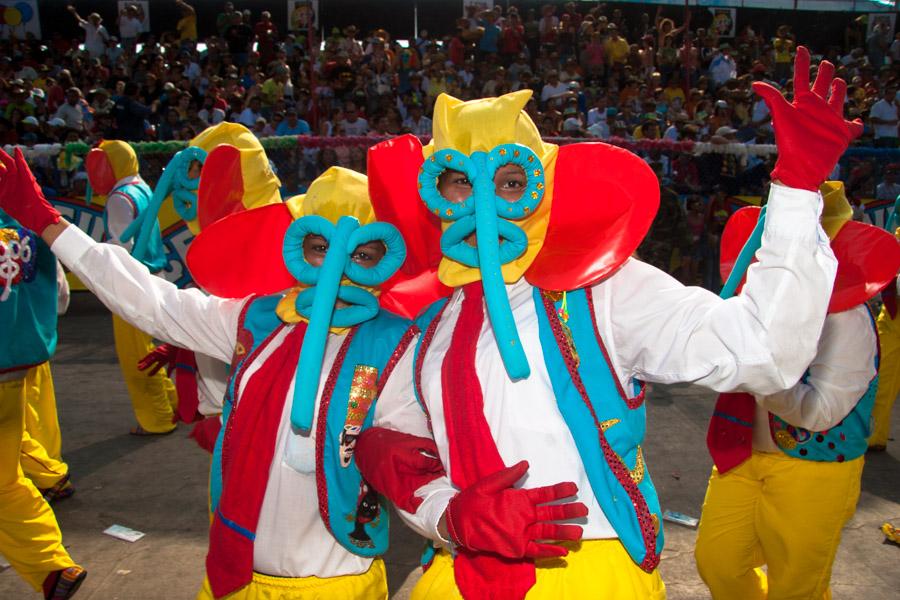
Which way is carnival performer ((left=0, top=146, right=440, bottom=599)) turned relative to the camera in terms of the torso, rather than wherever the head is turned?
toward the camera

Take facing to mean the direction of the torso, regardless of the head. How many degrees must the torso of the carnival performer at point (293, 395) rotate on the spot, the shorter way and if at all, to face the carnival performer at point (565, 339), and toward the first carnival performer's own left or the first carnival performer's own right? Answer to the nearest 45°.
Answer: approximately 45° to the first carnival performer's own left

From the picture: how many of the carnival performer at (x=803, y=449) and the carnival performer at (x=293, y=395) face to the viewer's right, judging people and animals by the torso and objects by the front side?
0

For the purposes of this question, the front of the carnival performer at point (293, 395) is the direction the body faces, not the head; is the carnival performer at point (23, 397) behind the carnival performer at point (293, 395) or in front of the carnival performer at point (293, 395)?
behind

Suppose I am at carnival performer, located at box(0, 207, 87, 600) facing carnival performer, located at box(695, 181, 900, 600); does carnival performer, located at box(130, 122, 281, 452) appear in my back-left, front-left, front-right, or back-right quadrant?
front-left

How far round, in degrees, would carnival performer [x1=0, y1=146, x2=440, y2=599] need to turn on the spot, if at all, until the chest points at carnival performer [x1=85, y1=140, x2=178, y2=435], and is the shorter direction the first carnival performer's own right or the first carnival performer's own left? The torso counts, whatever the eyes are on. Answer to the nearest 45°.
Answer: approximately 180°

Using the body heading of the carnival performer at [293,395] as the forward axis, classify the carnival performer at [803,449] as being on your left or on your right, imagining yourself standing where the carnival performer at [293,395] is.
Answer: on your left

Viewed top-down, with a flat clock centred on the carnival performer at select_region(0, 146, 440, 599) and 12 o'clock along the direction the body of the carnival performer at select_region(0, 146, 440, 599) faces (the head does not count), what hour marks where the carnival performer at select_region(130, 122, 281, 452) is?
the carnival performer at select_region(130, 122, 281, 452) is roughly at 6 o'clock from the carnival performer at select_region(0, 146, 440, 599).

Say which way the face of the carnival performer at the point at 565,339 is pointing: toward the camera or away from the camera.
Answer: toward the camera

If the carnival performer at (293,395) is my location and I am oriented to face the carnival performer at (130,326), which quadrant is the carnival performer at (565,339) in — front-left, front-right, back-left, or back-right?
back-right

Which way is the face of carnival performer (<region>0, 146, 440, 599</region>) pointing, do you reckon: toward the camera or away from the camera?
toward the camera

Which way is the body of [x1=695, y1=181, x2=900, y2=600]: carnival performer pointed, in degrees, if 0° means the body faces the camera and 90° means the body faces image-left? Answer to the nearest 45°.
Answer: approximately 45°
